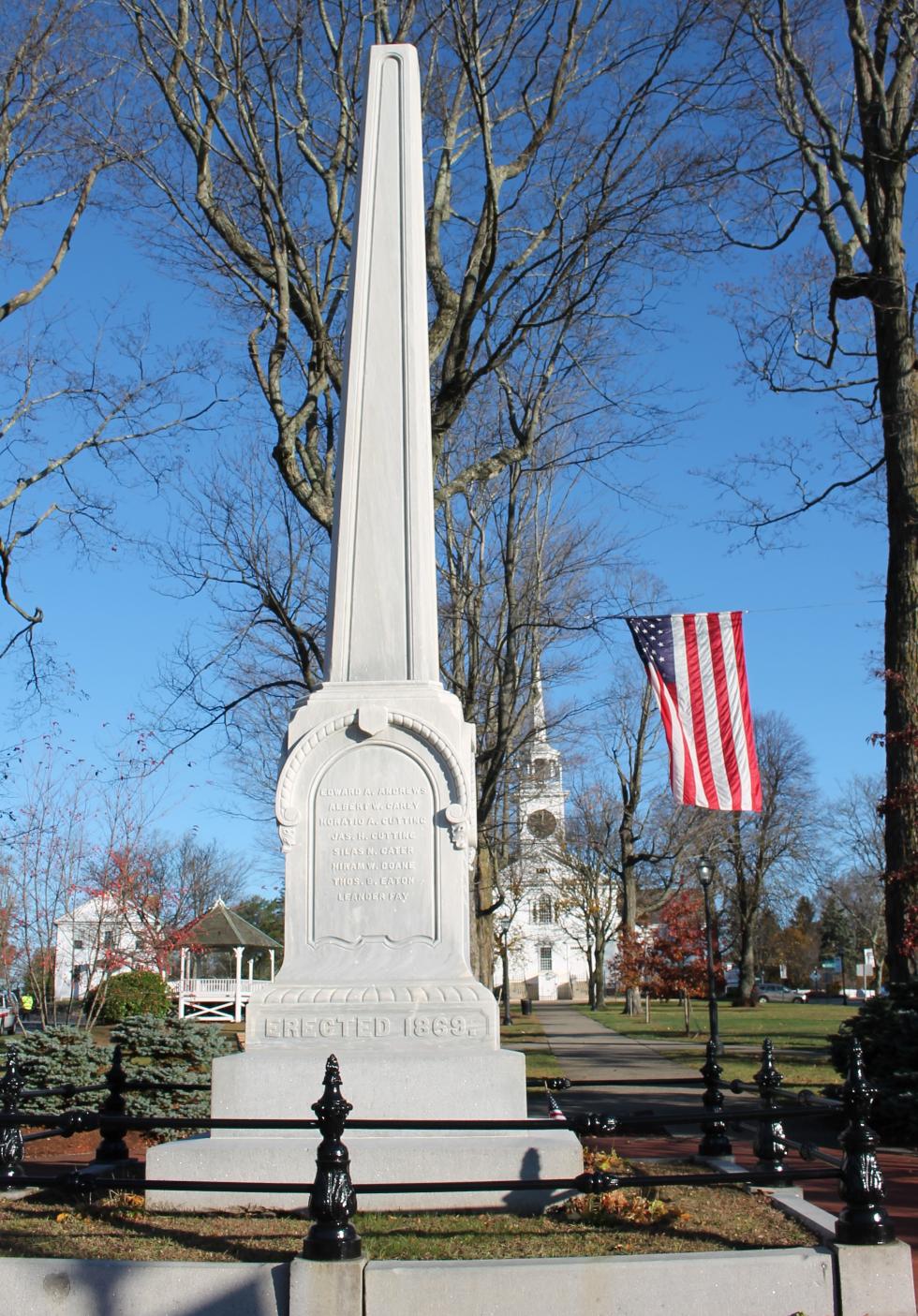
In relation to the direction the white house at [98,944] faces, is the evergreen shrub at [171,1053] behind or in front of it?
in front

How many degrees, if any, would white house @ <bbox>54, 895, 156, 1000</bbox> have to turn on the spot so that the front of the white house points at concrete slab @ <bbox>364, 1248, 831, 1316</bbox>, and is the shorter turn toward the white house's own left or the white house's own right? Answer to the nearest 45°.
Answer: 0° — it already faces it

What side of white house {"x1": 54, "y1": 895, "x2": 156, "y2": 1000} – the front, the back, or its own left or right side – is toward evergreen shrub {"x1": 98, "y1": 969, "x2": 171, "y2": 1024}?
front

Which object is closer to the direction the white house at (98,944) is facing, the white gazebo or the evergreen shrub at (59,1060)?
the evergreen shrub

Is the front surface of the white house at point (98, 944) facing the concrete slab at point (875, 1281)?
yes

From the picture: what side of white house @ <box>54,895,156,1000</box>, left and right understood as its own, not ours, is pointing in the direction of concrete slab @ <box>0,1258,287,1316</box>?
front

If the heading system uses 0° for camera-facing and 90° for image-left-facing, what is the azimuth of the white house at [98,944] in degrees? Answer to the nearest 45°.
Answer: approximately 0°

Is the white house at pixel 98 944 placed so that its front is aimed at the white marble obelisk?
yes

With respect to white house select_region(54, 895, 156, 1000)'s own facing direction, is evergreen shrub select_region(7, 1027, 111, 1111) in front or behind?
in front
